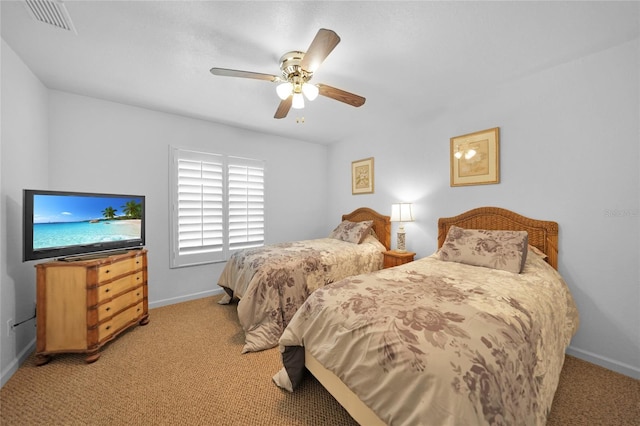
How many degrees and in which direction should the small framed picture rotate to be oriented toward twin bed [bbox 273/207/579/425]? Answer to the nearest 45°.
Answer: approximately 45° to its left

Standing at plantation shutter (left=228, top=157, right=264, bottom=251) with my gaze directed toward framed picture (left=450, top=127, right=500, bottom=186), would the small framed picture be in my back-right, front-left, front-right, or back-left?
front-left

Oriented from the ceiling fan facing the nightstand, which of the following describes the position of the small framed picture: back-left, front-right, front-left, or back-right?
front-left

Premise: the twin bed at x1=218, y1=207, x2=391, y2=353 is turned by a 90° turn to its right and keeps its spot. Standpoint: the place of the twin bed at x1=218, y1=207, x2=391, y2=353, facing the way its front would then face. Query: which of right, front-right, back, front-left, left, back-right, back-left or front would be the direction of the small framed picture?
right

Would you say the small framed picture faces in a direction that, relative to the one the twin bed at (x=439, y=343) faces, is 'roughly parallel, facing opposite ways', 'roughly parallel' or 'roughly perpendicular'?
roughly parallel

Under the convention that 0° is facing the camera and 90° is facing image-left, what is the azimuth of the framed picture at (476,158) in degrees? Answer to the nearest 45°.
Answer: approximately 45°

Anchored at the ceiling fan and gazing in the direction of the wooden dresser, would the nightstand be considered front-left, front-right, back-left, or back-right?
back-right

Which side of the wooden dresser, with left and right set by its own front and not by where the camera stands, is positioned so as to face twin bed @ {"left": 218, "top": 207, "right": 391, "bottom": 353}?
front

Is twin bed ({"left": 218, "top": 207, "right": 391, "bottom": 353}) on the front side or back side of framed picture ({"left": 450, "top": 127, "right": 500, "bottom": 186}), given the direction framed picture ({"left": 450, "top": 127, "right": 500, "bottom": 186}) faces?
on the front side

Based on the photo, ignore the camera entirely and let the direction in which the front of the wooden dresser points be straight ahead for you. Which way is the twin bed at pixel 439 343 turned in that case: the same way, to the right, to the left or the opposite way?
the opposite way

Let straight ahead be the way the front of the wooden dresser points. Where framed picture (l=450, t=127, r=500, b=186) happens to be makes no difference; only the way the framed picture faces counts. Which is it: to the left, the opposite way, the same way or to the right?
the opposite way

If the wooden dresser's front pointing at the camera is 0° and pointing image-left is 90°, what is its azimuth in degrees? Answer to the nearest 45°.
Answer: approximately 315°
